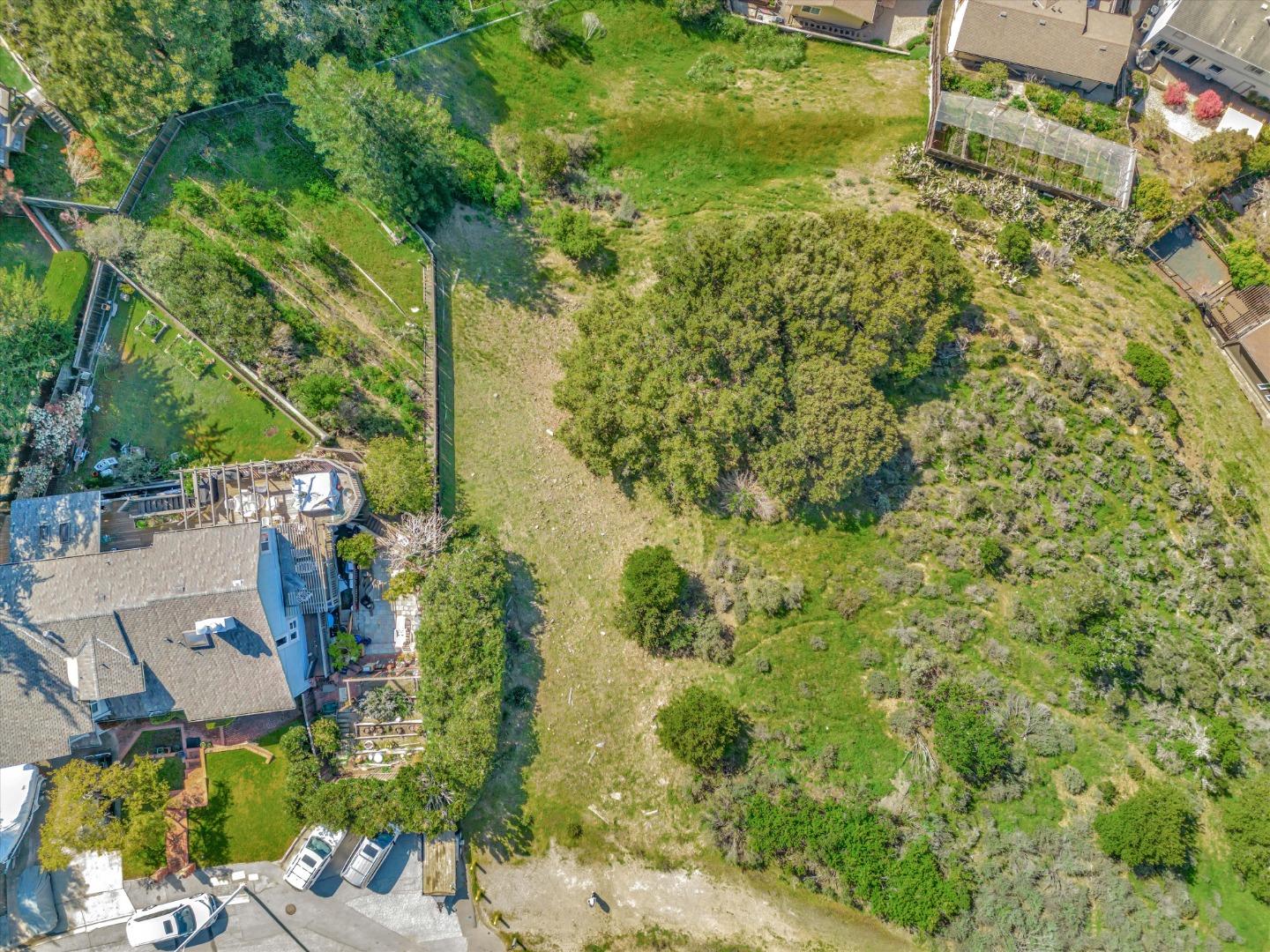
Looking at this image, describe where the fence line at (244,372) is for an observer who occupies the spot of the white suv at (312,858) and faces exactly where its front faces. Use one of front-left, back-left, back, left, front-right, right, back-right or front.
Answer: front-left

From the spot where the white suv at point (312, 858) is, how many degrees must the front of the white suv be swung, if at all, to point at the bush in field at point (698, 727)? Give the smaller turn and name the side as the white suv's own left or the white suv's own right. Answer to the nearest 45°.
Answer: approximately 45° to the white suv's own right

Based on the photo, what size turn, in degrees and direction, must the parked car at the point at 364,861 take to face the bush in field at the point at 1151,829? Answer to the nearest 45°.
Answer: approximately 45° to its right

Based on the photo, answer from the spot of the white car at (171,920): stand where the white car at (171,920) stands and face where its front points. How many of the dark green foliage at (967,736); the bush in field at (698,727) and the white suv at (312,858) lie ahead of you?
3

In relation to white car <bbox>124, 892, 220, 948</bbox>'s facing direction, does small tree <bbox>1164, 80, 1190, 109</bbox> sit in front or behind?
in front

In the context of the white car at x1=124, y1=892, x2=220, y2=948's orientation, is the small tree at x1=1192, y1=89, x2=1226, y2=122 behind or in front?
in front

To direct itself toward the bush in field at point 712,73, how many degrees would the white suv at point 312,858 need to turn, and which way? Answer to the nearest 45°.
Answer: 0° — it already faces it

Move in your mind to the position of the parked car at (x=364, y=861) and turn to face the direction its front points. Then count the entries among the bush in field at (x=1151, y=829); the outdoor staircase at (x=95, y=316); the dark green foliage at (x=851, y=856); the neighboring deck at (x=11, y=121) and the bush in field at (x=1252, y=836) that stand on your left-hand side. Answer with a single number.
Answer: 2

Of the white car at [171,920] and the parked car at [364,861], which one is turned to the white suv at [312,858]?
the white car at [171,920]
